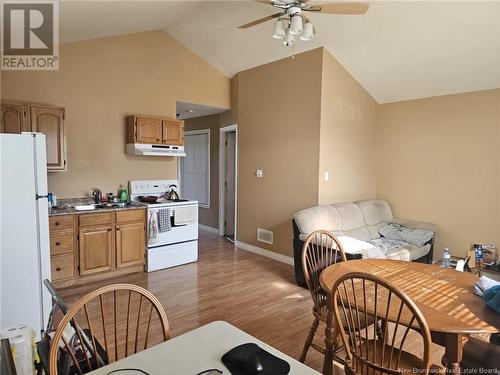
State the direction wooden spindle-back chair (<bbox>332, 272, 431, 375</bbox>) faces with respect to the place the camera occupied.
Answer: facing away from the viewer and to the right of the viewer

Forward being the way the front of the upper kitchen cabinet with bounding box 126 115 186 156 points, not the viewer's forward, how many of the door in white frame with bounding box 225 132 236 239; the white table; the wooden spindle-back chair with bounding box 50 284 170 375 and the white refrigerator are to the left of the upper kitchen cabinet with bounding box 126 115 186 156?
1

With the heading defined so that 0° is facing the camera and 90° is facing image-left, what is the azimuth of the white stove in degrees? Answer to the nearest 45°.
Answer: approximately 315°

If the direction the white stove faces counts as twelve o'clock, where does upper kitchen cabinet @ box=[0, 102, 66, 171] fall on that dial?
The upper kitchen cabinet is roughly at 4 o'clock from the white stove.

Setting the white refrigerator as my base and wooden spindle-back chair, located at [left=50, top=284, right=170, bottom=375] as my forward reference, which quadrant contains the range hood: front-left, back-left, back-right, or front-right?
back-left

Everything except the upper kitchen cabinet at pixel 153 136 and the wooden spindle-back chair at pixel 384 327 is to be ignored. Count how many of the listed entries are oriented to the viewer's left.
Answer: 0

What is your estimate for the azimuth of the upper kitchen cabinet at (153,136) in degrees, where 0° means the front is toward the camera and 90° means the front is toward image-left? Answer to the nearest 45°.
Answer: approximately 315°

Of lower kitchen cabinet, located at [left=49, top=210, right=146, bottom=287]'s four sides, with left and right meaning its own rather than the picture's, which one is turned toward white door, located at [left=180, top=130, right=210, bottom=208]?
left

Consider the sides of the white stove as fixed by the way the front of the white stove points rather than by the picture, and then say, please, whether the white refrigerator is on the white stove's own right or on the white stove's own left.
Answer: on the white stove's own right

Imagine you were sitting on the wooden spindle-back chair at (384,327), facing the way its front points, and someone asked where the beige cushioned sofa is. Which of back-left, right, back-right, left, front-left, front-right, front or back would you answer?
front-left
